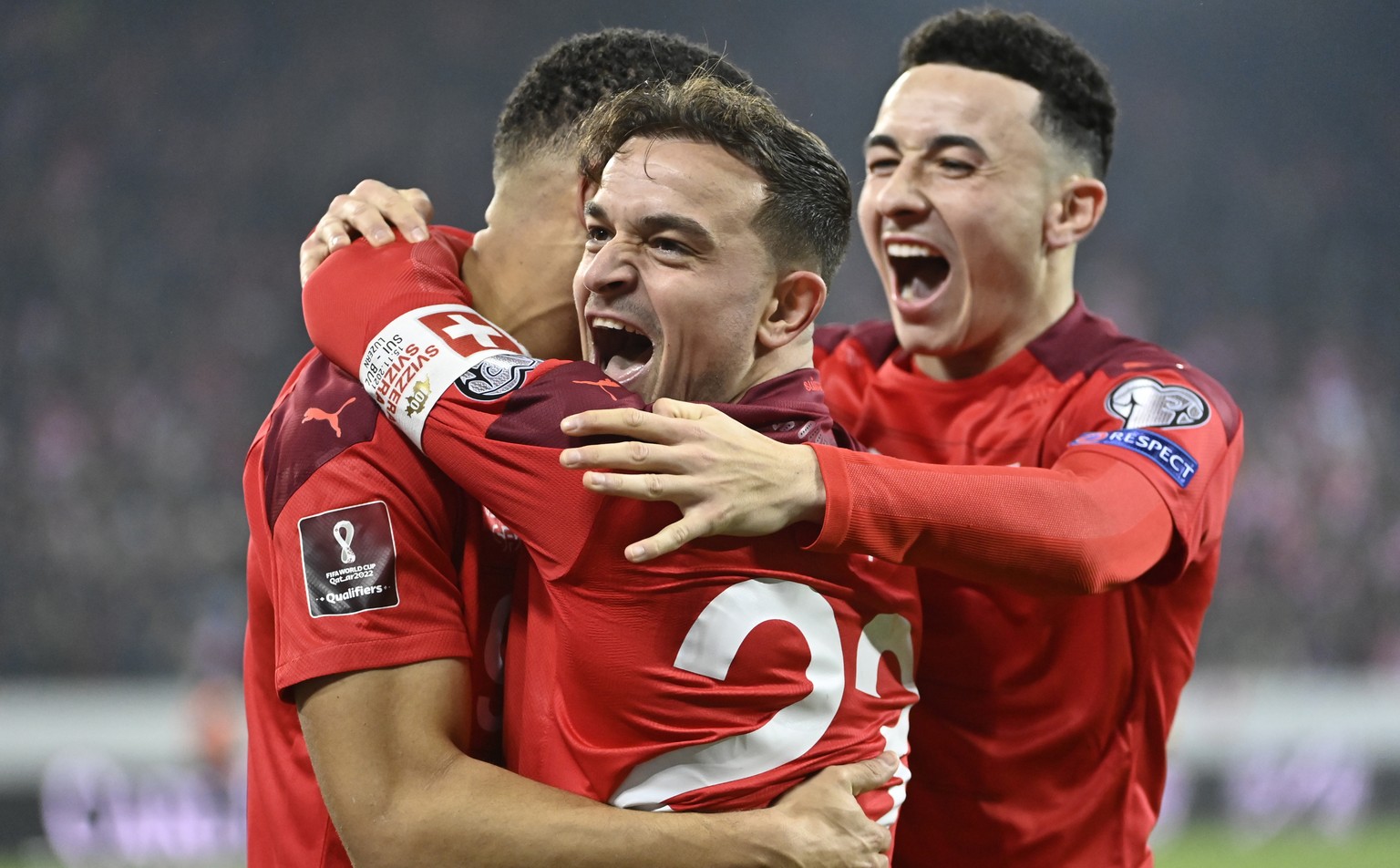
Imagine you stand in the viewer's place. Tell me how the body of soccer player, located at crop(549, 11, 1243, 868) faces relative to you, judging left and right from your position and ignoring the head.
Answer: facing the viewer and to the left of the viewer

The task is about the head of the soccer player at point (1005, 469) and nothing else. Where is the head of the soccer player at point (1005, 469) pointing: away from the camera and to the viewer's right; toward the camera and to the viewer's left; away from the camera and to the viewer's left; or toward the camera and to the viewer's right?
toward the camera and to the viewer's left

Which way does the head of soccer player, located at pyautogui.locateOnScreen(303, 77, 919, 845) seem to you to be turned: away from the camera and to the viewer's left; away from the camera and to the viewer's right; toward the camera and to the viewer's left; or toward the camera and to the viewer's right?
toward the camera and to the viewer's left

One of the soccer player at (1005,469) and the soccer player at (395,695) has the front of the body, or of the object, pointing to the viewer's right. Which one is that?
the soccer player at (395,695)

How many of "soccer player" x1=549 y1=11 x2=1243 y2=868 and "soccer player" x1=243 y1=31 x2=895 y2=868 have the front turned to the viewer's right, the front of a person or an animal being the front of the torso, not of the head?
1
